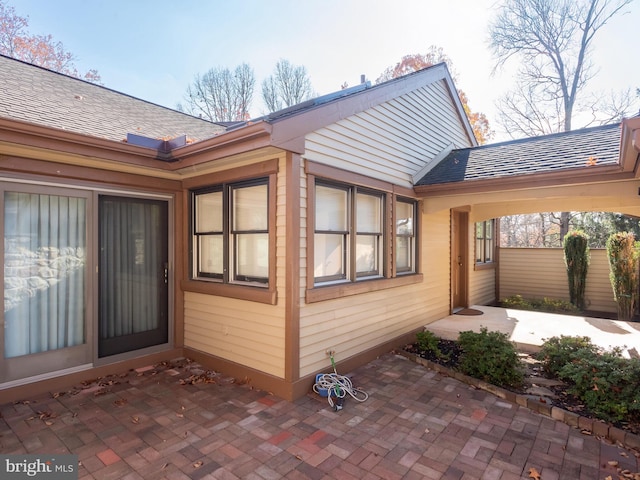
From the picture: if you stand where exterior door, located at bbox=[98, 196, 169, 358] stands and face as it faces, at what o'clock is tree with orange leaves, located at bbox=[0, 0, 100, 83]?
The tree with orange leaves is roughly at 7 o'clock from the exterior door.

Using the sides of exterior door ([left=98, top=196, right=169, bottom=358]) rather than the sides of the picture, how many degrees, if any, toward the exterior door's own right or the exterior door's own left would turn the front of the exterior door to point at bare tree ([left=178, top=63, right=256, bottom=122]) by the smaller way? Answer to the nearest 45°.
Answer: approximately 135° to the exterior door's own left

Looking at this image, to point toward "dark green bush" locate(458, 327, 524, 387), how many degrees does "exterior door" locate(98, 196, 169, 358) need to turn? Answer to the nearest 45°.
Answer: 0° — it already faces it

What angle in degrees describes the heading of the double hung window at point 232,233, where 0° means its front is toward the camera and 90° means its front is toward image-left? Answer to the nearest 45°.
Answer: approximately 45°

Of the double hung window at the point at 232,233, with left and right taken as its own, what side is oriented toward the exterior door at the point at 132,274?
right
